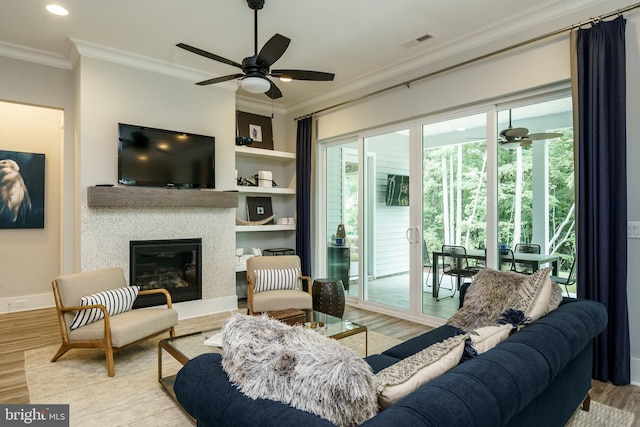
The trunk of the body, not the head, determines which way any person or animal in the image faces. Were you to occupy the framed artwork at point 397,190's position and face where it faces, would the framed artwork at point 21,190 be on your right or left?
on your right

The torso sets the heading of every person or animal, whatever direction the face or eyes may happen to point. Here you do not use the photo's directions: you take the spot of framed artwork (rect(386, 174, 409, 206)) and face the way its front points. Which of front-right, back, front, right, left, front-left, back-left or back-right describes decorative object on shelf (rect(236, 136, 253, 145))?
back-right

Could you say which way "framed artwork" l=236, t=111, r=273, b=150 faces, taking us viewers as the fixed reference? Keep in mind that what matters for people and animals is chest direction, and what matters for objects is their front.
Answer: facing the viewer and to the right of the viewer

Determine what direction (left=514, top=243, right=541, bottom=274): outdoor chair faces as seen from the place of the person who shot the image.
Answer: facing the viewer and to the left of the viewer

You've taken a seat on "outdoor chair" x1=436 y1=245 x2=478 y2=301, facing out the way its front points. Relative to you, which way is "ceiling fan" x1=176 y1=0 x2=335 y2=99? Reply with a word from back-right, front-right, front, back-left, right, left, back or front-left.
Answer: back

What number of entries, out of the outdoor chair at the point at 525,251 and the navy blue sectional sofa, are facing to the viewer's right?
0

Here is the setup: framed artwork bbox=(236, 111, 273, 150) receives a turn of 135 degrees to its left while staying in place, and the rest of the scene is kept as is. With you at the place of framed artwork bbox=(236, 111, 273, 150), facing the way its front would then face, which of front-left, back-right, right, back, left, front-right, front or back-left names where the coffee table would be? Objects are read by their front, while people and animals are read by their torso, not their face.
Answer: back

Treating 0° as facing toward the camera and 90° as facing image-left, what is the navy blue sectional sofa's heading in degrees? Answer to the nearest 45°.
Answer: approximately 135°

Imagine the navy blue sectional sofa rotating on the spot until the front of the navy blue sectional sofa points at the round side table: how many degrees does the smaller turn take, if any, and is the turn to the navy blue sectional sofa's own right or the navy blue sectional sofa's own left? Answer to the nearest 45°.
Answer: approximately 45° to the navy blue sectional sofa's own right

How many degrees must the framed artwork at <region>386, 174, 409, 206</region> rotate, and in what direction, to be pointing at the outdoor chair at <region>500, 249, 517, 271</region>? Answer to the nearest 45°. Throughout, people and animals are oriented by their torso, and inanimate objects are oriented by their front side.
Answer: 0° — it already faces it
